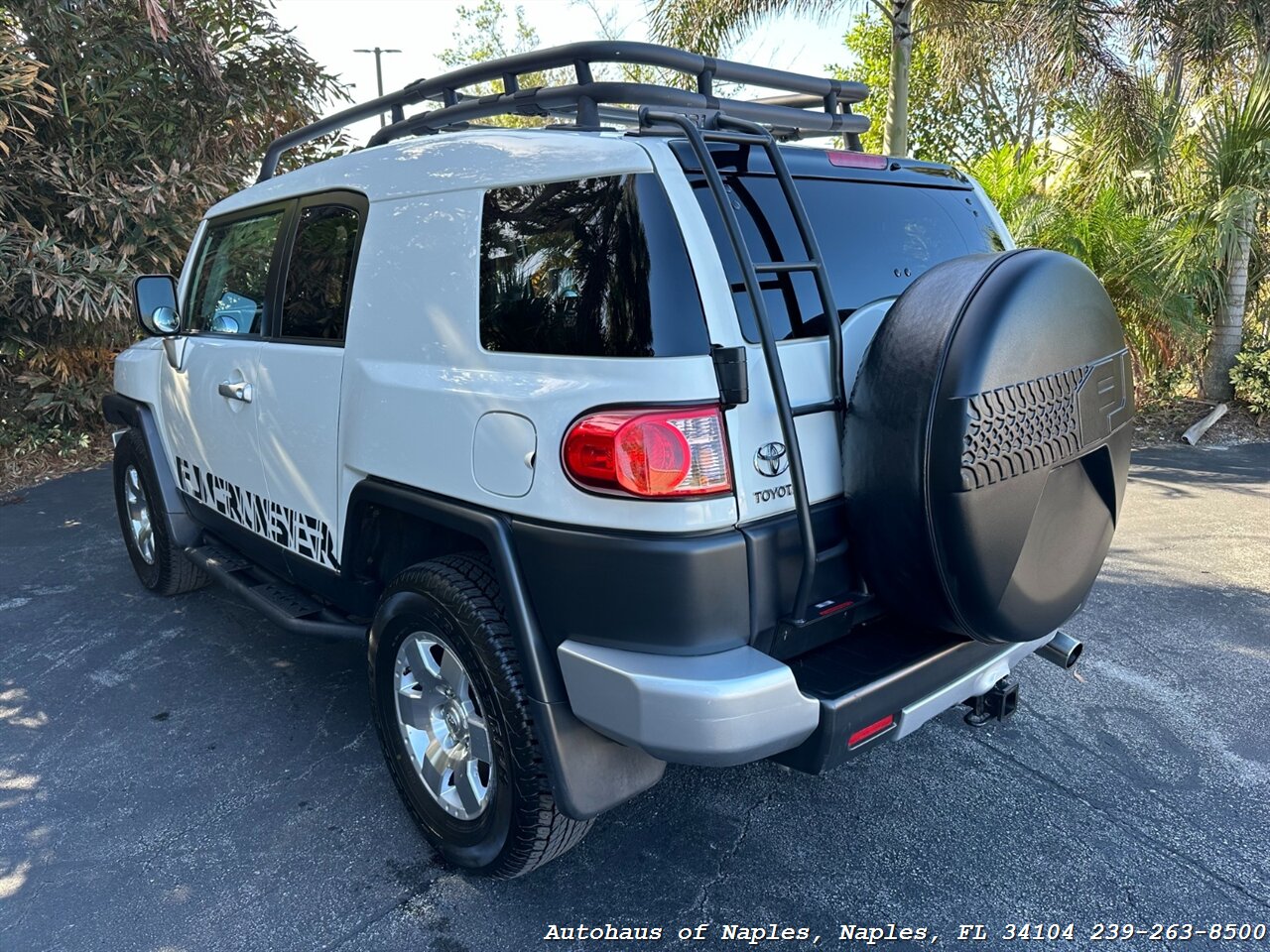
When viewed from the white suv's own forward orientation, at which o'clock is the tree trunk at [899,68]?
The tree trunk is roughly at 2 o'clock from the white suv.

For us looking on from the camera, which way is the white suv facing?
facing away from the viewer and to the left of the viewer

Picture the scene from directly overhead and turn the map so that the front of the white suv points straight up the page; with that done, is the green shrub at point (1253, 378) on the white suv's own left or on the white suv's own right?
on the white suv's own right

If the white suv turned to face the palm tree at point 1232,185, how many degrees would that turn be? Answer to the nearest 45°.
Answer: approximately 90° to its right

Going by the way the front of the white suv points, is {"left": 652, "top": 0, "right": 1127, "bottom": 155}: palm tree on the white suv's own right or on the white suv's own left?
on the white suv's own right
